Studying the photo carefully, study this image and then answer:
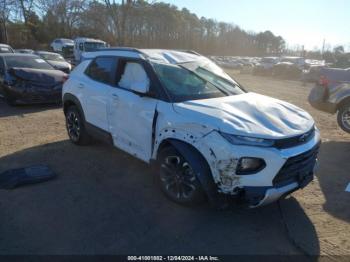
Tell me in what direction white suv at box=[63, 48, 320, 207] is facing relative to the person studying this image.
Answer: facing the viewer and to the right of the viewer

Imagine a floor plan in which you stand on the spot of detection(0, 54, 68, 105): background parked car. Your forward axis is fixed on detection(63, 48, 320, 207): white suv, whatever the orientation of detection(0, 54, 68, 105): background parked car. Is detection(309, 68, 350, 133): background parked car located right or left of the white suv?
left

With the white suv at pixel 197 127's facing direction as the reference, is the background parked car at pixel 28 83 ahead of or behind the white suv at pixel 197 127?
behind

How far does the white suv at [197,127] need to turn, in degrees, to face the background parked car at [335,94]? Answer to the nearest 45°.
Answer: approximately 90° to its left
